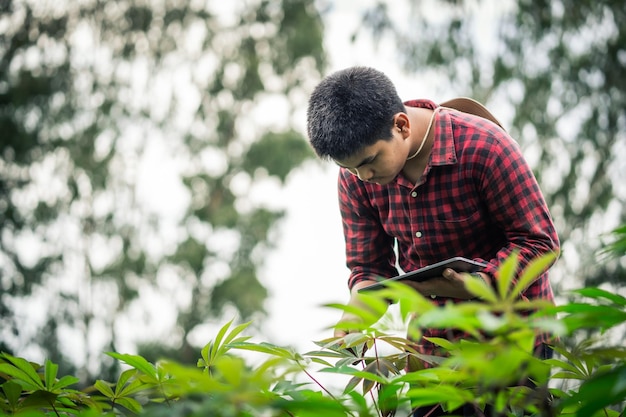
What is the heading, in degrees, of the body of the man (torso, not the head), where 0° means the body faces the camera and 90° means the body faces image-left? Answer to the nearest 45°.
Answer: approximately 45°

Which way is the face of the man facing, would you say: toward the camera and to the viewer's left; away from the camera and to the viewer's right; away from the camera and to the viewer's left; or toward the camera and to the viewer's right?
toward the camera and to the viewer's left

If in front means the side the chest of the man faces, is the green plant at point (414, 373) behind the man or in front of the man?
in front
